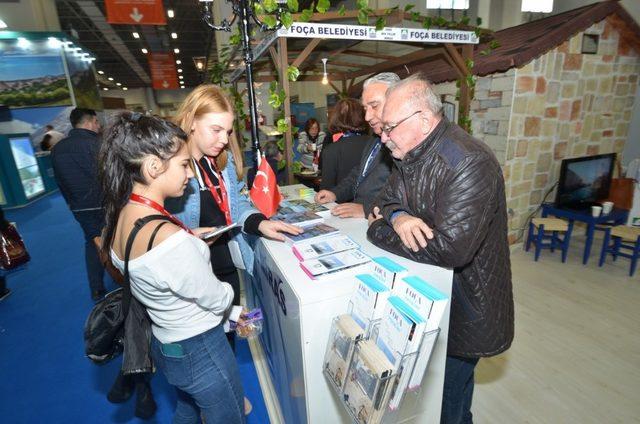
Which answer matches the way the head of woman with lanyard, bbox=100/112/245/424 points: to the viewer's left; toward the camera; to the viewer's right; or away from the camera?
to the viewer's right

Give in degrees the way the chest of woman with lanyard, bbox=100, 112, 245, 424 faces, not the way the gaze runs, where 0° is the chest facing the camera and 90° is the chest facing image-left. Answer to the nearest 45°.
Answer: approximately 225°

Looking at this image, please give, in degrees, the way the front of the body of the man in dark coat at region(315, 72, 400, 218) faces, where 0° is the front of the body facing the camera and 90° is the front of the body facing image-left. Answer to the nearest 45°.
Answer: approximately 45°

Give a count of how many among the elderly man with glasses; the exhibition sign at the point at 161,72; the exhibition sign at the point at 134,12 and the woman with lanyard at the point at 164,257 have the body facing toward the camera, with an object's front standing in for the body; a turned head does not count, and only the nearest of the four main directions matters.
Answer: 2

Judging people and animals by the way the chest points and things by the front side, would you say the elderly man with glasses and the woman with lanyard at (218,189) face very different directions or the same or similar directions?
very different directions

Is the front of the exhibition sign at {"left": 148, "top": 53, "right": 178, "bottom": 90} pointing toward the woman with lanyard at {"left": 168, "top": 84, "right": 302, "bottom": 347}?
yes

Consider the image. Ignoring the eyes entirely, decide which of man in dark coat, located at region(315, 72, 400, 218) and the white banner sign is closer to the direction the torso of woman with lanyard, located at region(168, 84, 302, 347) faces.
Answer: the man in dark coat

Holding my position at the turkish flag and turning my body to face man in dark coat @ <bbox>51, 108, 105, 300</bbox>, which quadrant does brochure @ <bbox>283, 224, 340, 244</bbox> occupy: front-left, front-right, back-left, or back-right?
back-left

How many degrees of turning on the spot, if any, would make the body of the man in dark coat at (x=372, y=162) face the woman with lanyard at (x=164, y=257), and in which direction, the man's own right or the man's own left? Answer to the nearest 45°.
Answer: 0° — they already face them

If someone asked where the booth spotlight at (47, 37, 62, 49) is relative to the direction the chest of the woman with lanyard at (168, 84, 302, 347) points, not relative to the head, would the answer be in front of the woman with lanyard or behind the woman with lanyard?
behind

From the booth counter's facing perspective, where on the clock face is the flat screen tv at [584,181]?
The flat screen tv is roughly at 6 o'clock from the booth counter.

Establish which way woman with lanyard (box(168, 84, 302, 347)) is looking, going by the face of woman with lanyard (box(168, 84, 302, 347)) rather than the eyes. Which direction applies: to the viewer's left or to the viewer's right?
to the viewer's right

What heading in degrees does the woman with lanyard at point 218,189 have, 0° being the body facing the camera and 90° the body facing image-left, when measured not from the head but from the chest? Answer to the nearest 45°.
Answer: approximately 315°
